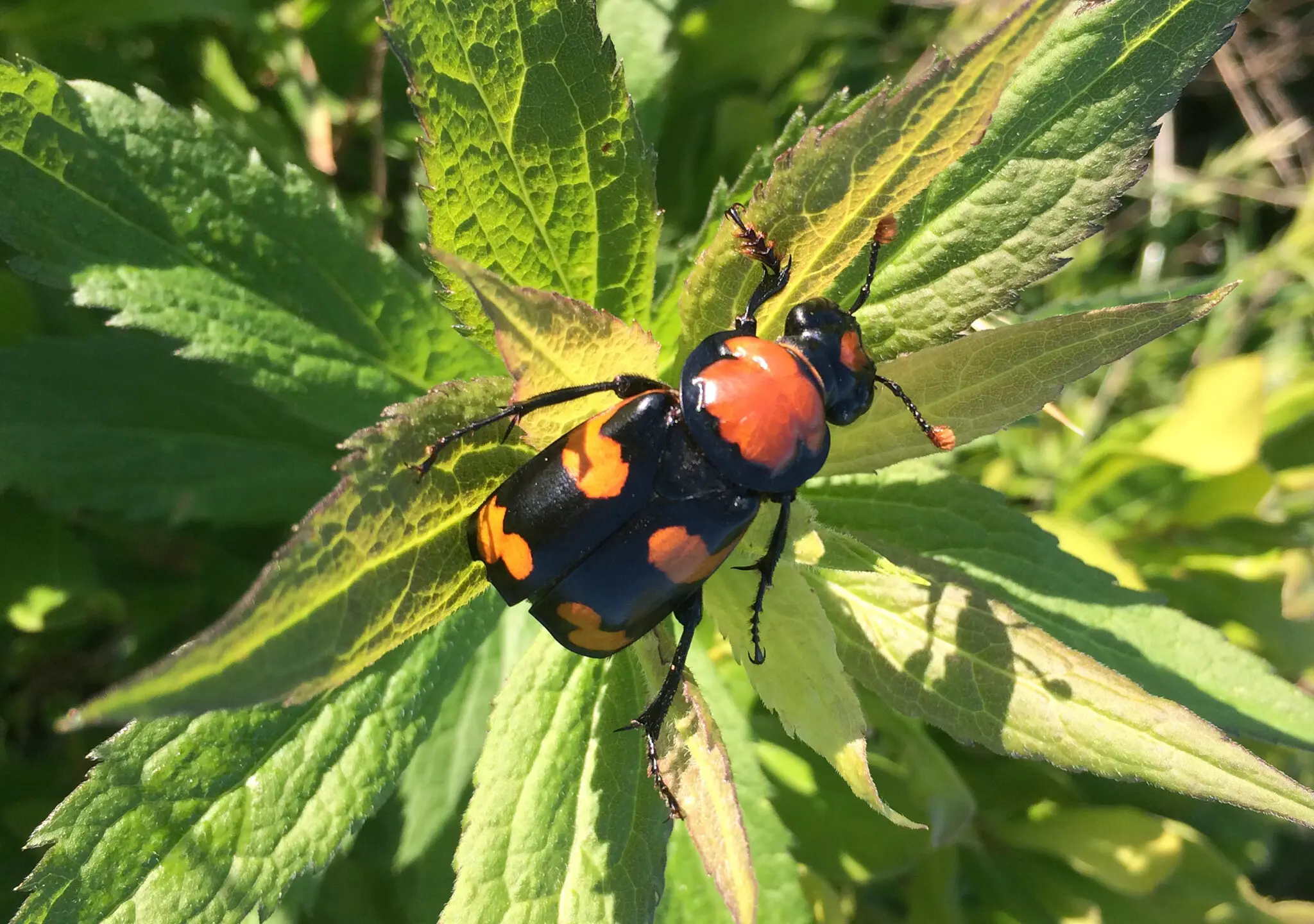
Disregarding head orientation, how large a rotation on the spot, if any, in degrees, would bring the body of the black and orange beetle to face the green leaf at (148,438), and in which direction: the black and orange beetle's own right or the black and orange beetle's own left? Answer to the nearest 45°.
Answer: approximately 90° to the black and orange beetle's own left

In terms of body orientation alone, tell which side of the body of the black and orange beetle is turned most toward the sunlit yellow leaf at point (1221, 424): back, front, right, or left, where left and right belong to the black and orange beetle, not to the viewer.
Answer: front

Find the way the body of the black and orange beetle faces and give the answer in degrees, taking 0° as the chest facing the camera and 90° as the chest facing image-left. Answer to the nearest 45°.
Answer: approximately 225°

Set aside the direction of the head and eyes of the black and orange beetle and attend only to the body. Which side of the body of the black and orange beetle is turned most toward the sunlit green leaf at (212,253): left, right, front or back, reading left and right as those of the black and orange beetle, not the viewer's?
left
